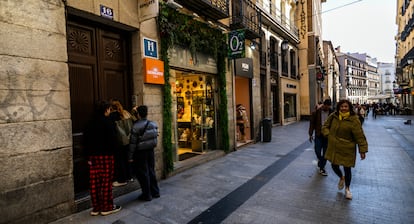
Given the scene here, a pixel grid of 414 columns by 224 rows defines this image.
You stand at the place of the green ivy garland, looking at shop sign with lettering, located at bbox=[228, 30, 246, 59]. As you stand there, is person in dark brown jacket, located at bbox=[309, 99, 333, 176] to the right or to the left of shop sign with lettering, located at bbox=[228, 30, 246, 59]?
right

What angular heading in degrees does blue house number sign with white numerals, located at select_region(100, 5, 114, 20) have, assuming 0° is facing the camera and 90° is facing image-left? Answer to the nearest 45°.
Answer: approximately 315°

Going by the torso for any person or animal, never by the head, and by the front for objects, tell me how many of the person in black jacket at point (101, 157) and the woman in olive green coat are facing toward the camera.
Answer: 1

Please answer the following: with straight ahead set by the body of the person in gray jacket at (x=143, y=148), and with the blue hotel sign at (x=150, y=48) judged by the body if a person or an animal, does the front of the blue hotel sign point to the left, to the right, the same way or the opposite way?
the opposite way

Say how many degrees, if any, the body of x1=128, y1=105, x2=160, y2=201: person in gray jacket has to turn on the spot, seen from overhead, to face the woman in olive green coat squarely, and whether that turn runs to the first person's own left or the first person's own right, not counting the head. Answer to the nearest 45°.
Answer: approximately 135° to the first person's own right

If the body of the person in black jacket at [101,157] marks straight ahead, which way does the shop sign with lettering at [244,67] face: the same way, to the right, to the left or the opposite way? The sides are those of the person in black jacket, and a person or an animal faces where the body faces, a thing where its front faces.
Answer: the opposite way
